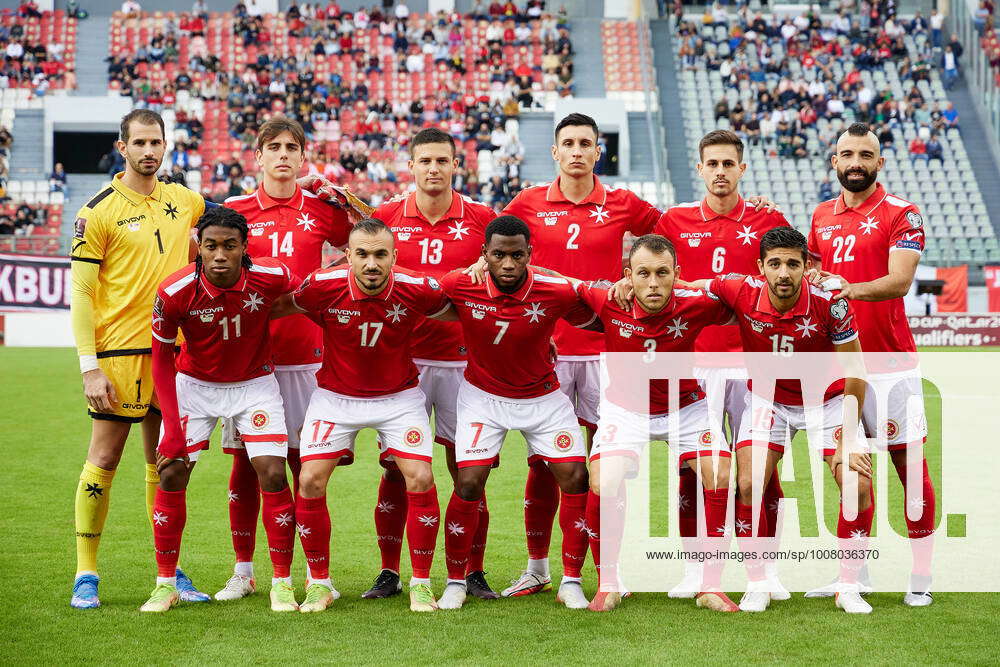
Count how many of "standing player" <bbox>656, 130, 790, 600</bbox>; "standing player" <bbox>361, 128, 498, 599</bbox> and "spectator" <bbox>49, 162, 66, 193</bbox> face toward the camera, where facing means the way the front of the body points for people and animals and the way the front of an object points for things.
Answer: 3

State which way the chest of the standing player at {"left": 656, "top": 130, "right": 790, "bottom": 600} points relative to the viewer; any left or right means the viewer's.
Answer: facing the viewer

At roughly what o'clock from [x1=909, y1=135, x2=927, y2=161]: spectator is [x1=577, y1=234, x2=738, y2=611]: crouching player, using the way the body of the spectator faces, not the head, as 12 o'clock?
The crouching player is roughly at 12 o'clock from the spectator.

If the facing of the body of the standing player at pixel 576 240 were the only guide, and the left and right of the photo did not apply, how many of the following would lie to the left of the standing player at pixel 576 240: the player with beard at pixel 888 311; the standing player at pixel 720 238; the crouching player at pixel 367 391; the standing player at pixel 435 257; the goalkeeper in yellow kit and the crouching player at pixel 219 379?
2

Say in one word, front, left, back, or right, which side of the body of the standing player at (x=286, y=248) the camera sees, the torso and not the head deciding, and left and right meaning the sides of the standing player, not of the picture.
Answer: front

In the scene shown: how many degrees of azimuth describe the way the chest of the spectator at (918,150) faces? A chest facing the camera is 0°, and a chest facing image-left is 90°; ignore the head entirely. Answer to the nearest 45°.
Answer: approximately 0°

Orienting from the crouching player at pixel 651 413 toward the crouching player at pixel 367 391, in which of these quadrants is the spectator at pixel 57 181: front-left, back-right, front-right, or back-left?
front-right

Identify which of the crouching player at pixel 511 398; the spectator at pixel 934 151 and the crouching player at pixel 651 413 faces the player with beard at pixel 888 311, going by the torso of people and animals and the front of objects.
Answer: the spectator

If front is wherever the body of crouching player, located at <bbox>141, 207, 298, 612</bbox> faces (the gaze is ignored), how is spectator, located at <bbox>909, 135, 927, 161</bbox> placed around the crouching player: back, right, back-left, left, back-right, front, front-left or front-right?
back-left

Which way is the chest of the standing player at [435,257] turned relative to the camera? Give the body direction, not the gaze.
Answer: toward the camera

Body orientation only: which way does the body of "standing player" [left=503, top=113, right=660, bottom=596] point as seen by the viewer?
toward the camera
